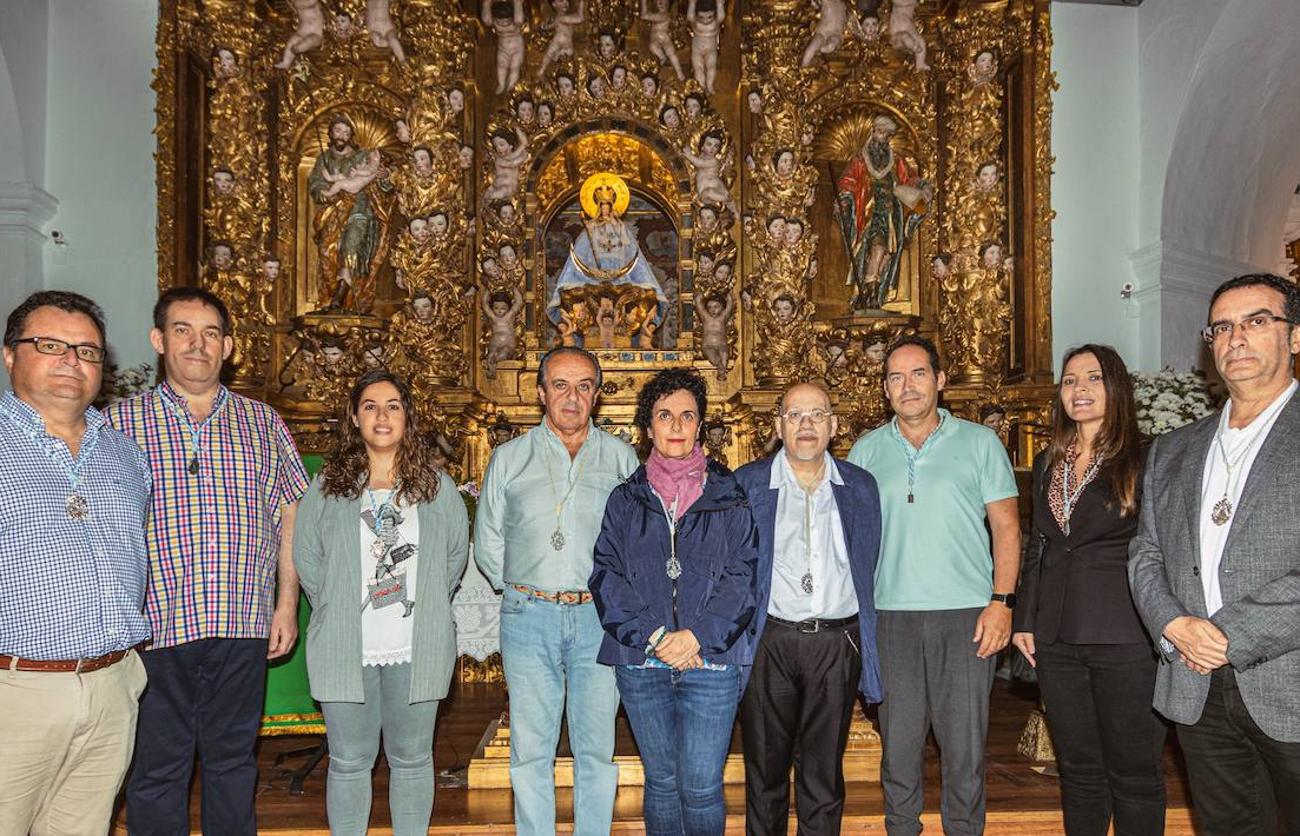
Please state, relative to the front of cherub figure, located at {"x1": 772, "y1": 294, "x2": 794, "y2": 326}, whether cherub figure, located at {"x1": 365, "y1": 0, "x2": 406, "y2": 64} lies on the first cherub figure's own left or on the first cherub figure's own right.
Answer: on the first cherub figure's own right

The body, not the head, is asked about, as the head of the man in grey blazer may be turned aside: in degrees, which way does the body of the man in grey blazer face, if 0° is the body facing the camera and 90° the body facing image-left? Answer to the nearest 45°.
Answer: approximately 45°

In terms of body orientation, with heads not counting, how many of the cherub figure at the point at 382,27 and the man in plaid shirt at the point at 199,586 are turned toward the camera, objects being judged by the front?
2

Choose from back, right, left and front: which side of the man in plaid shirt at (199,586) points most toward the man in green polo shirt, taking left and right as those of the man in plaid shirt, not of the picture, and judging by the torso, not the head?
left

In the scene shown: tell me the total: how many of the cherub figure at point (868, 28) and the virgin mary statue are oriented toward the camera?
2

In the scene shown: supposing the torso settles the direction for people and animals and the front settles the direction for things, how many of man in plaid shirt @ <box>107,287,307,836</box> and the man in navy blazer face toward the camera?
2
